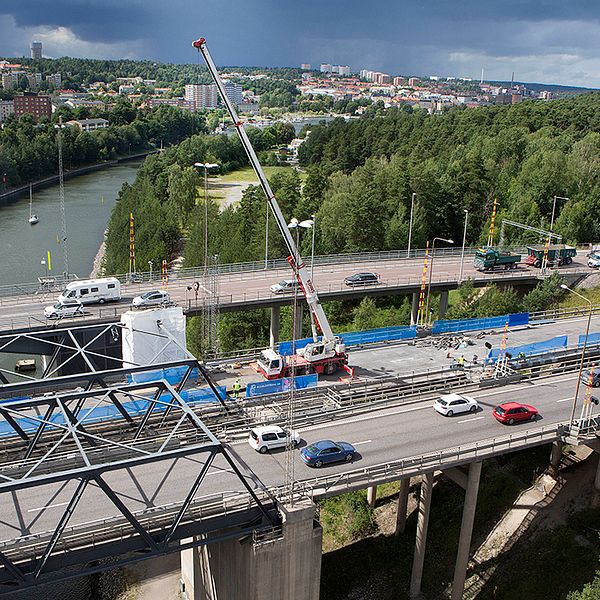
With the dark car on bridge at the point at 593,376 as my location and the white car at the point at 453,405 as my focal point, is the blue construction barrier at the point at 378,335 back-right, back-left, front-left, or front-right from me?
front-right

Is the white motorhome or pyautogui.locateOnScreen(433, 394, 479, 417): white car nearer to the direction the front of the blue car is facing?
the white car

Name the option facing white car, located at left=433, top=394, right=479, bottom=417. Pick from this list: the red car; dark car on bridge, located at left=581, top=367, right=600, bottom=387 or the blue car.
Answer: the blue car

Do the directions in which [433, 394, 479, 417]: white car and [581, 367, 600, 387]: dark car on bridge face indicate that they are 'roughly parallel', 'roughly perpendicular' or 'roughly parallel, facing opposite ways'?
roughly parallel

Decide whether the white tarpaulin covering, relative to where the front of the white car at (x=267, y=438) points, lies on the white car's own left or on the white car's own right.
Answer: on the white car's own left

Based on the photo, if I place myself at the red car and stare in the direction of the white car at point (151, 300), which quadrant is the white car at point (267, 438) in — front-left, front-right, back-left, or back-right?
front-left

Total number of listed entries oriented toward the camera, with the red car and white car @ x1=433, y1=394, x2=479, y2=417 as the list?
0

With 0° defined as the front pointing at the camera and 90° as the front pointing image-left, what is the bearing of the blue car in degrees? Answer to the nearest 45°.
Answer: approximately 225°

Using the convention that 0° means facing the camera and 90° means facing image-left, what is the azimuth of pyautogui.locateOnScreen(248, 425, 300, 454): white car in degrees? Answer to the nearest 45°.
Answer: approximately 225°

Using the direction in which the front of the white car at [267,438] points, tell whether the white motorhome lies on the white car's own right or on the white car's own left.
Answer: on the white car's own left

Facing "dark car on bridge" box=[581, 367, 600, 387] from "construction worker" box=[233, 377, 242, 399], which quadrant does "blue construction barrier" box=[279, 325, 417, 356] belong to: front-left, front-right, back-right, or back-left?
front-left

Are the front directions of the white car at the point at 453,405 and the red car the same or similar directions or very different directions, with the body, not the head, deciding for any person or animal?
same or similar directions
